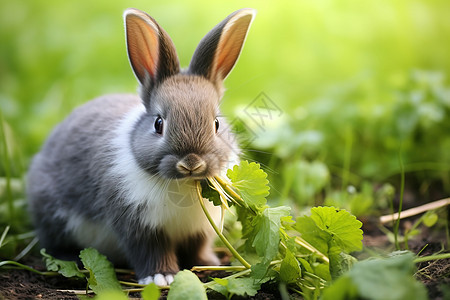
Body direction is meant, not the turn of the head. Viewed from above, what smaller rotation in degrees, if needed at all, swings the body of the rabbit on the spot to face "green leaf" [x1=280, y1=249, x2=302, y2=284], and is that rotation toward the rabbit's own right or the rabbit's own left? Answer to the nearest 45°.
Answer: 0° — it already faces it

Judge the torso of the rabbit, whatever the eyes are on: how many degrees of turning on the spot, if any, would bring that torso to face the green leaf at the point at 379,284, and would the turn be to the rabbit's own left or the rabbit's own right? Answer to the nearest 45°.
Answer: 0° — it already faces it

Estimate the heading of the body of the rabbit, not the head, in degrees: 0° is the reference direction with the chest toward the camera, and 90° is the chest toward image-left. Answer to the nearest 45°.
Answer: approximately 315°

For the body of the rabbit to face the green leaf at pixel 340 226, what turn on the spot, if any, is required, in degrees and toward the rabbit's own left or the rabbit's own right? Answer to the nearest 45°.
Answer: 0° — it already faces it
